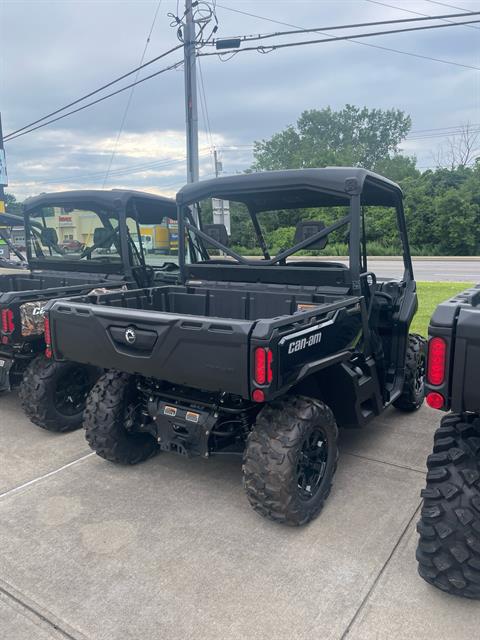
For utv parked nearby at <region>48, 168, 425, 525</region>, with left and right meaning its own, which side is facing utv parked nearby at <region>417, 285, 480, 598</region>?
right

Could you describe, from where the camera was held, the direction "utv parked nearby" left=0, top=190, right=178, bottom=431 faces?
facing away from the viewer and to the right of the viewer

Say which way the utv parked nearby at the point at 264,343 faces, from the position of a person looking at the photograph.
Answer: facing away from the viewer and to the right of the viewer

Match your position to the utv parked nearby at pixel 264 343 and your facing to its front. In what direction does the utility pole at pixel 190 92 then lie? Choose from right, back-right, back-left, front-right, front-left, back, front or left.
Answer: front-left

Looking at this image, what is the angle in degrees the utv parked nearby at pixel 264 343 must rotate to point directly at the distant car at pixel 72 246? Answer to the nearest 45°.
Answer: approximately 90° to its left

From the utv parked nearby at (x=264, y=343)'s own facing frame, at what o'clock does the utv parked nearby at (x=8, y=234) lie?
the utv parked nearby at (x=8, y=234) is roughly at 9 o'clock from the utv parked nearby at (x=264, y=343).

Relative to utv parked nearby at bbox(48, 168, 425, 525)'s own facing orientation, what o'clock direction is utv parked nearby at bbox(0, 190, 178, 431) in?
utv parked nearby at bbox(0, 190, 178, 431) is roughly at 9 o'clock from utv parked nearby at bbox(48, 168, 425, 525).

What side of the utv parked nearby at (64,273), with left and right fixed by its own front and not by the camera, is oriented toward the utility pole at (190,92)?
front

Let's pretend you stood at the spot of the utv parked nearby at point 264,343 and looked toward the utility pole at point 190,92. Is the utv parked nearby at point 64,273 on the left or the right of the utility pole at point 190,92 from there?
left

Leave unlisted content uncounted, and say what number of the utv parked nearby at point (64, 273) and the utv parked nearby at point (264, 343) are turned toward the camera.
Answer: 0

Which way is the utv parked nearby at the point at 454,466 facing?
away from the camera

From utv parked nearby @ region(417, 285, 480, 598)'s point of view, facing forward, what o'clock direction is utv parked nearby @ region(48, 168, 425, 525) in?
utv parked nearby @ region(48, 168, 425, 525) is roughly at 10 o'clock from utv parked nearby @ region(417, 285, 480, 598).

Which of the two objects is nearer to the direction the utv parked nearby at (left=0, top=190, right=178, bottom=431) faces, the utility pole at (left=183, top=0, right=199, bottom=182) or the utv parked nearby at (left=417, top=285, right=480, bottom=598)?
the utility pole
